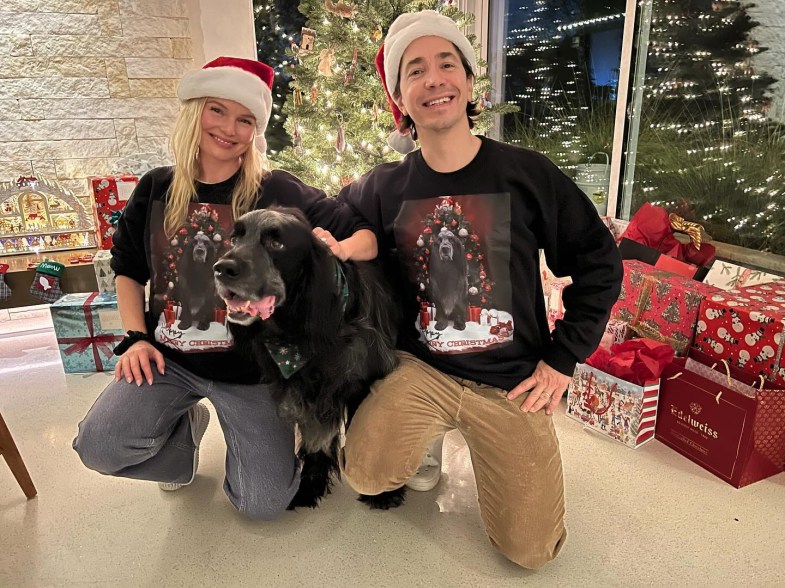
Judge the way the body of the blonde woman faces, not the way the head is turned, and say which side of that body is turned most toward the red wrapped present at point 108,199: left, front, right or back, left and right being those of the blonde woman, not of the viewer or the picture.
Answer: back

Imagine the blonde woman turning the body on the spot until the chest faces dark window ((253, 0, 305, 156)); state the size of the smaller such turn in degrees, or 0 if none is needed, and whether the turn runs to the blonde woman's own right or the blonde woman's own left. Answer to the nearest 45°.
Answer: approximately 180°

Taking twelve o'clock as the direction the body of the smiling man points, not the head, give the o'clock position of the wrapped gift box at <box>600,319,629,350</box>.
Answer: The wrapped gift box is roughly at 7 o'clock from the smiling man.

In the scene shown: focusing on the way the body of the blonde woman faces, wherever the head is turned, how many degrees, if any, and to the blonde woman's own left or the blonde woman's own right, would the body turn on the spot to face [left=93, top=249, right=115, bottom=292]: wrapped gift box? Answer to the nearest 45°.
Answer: approximately 180°

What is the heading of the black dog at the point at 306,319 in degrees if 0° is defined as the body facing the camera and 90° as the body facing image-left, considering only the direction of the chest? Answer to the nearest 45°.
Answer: approximately 45°

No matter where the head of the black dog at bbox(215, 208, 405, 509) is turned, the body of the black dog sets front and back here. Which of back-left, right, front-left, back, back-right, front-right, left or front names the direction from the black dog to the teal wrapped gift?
right

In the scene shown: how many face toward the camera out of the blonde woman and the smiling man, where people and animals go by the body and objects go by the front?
2

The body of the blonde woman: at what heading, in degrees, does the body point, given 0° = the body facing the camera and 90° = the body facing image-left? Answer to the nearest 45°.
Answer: approximately 0°

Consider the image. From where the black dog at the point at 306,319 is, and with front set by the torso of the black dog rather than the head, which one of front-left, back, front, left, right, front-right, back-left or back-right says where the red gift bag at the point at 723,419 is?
back-left

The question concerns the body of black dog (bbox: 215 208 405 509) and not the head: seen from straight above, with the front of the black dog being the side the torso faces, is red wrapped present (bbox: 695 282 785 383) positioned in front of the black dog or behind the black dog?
behind

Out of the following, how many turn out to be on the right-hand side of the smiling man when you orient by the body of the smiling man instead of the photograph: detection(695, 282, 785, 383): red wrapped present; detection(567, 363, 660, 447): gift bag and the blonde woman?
1
